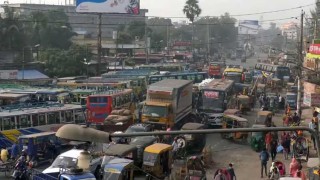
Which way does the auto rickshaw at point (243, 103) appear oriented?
toward the camera

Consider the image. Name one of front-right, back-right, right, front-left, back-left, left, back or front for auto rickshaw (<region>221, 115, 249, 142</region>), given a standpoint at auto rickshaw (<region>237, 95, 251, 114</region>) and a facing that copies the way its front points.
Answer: front

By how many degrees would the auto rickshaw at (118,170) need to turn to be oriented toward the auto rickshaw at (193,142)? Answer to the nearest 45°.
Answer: approximately 180°

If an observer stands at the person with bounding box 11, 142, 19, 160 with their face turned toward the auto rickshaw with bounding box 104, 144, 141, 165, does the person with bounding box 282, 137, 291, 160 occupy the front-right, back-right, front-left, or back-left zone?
front-left

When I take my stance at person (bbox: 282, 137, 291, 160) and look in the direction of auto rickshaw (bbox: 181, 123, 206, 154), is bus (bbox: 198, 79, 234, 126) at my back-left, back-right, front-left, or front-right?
front-right

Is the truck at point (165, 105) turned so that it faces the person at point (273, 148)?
no

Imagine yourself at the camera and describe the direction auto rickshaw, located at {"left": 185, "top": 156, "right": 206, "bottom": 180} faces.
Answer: facing away from the viewer

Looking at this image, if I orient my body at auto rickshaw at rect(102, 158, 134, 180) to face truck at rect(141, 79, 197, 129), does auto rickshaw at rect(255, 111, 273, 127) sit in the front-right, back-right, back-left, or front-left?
front-right

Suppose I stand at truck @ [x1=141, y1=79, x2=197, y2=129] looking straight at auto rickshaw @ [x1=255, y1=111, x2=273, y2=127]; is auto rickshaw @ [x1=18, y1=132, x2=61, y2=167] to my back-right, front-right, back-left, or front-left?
back-right

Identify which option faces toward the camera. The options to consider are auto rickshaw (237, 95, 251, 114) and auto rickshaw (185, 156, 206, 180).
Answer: auto rickshaw (237, 95, 251, 114)

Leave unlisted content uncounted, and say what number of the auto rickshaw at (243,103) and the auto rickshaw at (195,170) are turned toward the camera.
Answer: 1

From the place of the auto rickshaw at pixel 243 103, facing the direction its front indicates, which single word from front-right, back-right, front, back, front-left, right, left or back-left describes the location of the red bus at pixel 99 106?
front-right

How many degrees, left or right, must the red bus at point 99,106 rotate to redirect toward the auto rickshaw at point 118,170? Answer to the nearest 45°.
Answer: approximately 180°

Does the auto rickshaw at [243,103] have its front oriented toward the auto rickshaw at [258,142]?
yes

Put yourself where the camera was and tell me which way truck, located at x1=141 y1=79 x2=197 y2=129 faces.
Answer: facing the viewer and to the left of the viewer
